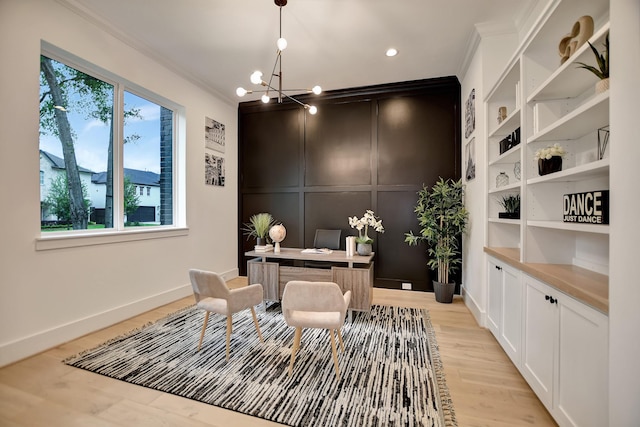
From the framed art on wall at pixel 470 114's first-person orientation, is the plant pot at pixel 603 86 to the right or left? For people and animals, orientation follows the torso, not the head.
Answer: on its left

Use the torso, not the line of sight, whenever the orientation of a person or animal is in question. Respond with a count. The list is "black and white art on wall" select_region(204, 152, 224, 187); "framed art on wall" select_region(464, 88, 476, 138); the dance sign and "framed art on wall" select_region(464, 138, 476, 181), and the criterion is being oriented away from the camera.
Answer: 0

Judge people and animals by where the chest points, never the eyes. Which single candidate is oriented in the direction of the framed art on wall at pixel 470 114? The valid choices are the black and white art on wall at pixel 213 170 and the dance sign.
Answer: the black and white art on wall at pixel 213 170

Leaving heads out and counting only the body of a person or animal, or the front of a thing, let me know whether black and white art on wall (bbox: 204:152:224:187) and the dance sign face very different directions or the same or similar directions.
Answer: very different directions

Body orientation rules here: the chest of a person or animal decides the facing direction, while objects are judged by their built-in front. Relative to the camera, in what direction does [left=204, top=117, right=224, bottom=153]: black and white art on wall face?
facing the viewer and to the right of the viewer

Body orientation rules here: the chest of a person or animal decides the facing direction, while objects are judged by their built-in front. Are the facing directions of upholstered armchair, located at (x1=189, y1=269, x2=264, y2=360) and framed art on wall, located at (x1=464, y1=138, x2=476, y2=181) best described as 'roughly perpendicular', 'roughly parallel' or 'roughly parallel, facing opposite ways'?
roughly perpendicular

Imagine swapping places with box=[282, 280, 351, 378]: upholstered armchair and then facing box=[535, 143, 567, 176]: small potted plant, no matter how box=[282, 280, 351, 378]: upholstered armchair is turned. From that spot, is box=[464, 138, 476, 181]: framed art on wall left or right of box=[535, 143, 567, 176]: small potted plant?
left

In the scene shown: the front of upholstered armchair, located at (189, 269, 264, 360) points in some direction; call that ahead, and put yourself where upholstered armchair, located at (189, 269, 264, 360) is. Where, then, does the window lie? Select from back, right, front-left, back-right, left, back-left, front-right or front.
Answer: left

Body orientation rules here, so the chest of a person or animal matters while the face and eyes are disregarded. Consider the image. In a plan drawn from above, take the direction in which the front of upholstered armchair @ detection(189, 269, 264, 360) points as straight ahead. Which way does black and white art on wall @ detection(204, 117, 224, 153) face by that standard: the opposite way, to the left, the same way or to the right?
to the right

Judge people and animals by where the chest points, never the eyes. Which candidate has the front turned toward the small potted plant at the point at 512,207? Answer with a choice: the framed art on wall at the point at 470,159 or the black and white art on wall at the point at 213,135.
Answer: the black and white art on wall at the point at 213,135

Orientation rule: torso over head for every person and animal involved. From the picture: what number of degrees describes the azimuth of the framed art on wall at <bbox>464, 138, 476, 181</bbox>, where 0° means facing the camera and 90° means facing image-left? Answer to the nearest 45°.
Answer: approximately 90°

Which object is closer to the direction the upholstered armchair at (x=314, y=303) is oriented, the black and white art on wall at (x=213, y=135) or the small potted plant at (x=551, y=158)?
the black and white art on wall

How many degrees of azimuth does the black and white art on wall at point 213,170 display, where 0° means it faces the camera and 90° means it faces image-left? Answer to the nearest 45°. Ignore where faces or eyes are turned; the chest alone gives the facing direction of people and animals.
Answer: approximately 315°

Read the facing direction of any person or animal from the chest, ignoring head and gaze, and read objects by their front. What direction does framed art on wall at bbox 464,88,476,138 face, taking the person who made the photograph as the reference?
facing to the left of the viewer

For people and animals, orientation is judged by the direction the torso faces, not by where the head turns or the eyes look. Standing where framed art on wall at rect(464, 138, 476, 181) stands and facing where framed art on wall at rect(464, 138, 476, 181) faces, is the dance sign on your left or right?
on your left

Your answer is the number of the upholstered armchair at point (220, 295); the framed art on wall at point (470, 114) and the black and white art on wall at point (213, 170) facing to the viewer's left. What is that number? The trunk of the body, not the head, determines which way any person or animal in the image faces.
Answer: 1

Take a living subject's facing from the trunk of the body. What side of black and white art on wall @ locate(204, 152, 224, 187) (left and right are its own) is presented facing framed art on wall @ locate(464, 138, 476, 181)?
front

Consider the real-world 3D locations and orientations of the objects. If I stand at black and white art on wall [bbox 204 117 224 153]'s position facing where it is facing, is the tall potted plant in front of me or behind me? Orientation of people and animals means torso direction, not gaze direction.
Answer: in front

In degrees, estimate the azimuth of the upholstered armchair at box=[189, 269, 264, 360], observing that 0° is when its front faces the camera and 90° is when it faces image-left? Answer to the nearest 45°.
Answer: approximately 225°

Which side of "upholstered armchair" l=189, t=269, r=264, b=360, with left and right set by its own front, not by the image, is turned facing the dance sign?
right

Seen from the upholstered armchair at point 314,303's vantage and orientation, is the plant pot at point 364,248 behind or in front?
in front
